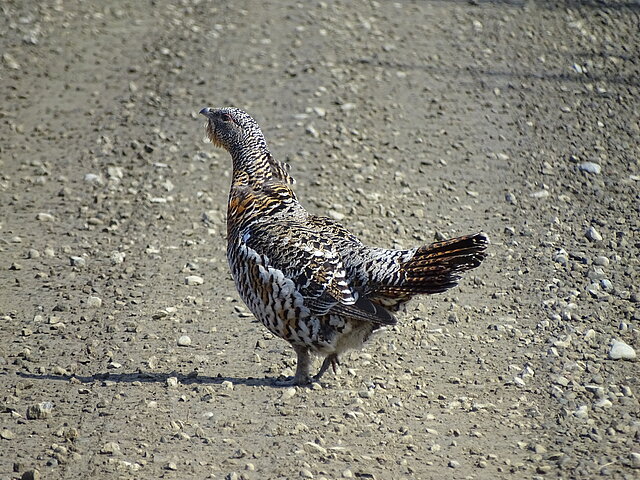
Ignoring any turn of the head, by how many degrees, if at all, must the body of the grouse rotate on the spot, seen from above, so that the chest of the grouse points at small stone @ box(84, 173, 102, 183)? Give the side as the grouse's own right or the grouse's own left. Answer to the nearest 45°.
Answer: approximately 45° to the grouse's own right

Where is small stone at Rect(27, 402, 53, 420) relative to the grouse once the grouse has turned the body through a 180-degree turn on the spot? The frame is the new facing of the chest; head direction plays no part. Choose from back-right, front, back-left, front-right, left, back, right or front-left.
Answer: back-right

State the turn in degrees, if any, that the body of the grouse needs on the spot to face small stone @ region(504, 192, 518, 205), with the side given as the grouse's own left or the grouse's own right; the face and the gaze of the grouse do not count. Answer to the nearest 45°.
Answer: approximately 135° to the grouse's own right

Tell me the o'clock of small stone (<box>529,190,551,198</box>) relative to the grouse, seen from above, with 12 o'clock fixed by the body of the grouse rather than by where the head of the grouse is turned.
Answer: The small stone is roughly at 4 o'clock from the grouse.

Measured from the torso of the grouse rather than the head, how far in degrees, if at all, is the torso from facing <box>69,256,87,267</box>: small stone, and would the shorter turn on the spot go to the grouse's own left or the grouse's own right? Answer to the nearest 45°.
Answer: approximately 45° to the grouse's own right

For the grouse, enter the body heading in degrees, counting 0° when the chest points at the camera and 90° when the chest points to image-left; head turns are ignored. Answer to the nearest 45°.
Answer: approximately 90°

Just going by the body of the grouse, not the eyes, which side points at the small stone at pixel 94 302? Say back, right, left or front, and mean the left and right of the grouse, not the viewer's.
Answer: front

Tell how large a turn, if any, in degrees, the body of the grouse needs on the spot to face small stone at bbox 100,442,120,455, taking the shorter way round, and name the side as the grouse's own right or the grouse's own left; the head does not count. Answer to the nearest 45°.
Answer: approximately 45° to the grouse's own left

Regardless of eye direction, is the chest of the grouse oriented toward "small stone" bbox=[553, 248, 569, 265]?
no

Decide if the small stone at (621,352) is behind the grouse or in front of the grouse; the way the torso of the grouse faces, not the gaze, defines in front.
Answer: behind

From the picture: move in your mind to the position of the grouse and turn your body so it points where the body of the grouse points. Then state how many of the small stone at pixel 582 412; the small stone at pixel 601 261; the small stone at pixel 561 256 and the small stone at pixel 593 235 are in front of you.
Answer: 0

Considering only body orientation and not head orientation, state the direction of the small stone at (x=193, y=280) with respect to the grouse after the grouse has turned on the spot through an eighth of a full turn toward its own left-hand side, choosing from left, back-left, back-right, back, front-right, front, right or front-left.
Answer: right

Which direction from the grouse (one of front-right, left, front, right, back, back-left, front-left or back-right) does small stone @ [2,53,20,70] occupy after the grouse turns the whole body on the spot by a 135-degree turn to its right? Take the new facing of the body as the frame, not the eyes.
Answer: left

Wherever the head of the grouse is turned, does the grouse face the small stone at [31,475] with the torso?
no

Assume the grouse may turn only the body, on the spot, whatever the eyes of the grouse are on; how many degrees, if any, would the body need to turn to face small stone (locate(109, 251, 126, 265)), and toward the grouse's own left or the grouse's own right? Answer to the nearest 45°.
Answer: approximately 45° to the grouse's own right

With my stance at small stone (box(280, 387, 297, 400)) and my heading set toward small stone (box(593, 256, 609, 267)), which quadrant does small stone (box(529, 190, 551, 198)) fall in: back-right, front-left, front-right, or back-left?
front-left

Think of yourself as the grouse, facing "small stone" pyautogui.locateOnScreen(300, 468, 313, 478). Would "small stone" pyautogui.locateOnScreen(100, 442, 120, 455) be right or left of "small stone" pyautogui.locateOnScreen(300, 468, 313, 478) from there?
right

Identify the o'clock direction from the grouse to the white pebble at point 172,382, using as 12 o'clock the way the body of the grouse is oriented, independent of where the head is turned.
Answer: The white pebble is roughly at 11 o'clock from the grouse.

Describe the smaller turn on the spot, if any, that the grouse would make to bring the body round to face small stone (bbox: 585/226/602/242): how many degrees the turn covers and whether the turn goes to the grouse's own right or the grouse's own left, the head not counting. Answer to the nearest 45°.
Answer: approximately 135° to the grouse's own right
